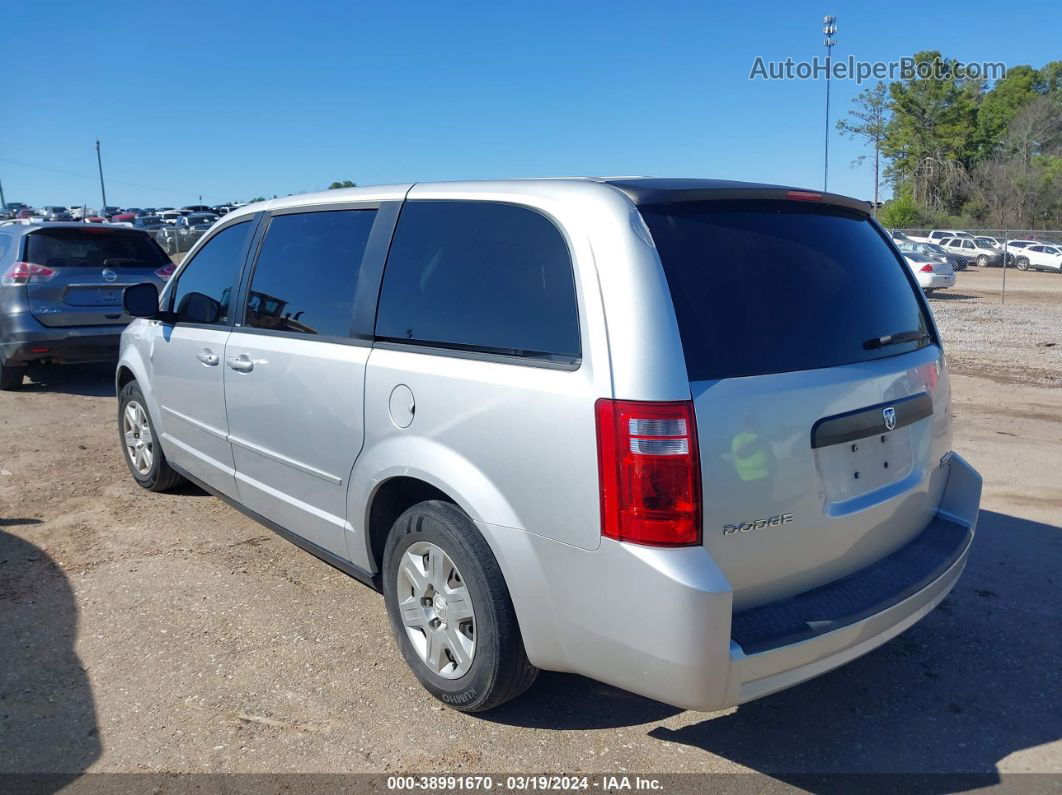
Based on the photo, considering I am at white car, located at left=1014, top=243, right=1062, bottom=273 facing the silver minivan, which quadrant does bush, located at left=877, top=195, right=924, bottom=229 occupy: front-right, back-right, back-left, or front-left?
back-right

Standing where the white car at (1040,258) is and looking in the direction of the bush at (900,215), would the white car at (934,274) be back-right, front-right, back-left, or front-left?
back-left

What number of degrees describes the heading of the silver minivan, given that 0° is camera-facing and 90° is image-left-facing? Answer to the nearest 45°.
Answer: approximately 135°

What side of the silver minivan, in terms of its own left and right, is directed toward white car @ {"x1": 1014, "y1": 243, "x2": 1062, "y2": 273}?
right

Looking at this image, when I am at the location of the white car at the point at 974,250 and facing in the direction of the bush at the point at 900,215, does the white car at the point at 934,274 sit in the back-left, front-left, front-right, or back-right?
back-left

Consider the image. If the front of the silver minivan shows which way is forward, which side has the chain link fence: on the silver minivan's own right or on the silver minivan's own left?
on the silver minivan's own right

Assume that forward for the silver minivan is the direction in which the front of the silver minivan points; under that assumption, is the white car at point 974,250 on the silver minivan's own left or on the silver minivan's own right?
on the silver minivan's own right

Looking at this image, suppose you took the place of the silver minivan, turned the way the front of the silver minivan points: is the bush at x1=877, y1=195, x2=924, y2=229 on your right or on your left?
on your right

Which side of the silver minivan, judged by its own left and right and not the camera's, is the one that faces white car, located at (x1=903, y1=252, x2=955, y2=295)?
right
